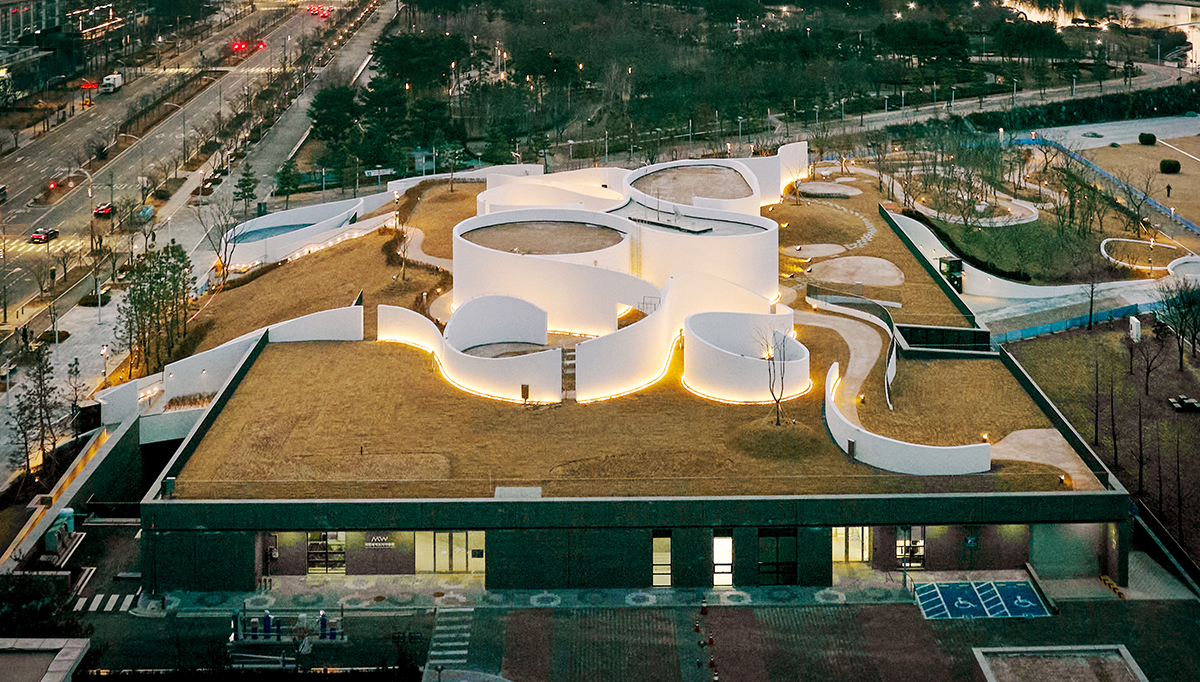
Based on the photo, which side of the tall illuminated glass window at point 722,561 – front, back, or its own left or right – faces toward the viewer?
front
